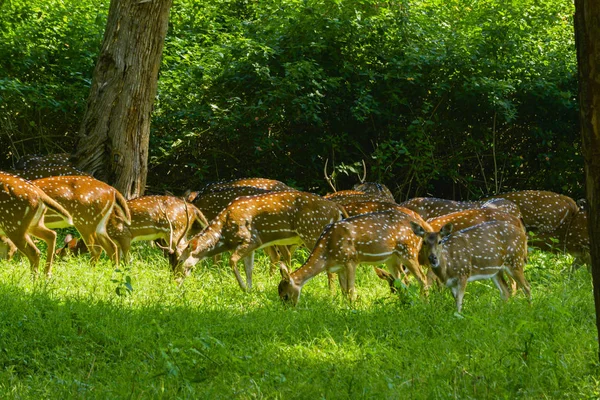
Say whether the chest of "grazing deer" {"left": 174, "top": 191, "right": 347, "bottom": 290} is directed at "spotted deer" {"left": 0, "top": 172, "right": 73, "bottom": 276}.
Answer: yes

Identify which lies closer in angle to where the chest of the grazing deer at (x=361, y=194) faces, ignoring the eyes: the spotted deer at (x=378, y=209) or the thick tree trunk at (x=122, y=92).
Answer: the thick tree trunk

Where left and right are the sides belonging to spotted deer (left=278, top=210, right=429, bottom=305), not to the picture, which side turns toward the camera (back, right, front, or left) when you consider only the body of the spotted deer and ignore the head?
left

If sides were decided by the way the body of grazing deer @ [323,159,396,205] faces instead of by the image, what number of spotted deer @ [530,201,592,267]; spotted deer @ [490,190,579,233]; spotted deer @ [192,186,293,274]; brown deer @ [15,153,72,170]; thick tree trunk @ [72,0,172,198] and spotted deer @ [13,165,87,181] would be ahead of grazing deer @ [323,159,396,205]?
4

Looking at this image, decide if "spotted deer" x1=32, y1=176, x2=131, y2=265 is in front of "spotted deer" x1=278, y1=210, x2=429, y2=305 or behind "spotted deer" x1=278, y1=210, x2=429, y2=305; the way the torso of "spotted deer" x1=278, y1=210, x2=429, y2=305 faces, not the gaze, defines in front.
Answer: in front

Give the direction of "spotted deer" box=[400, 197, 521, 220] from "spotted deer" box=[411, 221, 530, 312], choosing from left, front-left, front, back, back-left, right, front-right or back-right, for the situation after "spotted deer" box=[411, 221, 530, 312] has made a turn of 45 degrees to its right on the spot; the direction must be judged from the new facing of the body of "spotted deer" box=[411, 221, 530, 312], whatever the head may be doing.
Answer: right

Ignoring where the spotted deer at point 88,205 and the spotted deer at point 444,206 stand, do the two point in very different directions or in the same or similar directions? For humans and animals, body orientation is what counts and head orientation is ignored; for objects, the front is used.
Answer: same or similar directions

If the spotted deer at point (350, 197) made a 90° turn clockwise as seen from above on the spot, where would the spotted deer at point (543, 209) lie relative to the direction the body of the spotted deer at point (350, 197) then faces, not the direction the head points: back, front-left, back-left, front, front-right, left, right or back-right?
right

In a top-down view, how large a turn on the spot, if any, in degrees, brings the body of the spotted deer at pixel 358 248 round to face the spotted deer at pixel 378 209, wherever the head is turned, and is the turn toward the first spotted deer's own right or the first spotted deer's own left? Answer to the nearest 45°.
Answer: approximately 90° to the first spotted deer's own right

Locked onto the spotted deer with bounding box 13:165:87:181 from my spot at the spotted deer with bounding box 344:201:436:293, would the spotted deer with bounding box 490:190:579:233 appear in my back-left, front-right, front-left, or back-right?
back-right

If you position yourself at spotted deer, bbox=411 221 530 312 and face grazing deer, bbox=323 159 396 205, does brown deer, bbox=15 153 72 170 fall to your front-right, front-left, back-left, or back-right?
front-left

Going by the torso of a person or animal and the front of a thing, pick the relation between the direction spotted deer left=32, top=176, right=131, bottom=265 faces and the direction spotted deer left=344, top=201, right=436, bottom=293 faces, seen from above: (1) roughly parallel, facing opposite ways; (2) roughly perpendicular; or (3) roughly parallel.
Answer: roughly parallel

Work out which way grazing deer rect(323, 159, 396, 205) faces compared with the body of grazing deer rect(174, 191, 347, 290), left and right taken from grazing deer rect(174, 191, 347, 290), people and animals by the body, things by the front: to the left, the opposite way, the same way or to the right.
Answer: the same way

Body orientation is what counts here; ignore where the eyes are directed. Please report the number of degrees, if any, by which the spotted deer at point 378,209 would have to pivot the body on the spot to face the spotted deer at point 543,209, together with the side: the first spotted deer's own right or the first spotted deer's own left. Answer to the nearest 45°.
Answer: approximately 135° to the first spotted deer's own right
